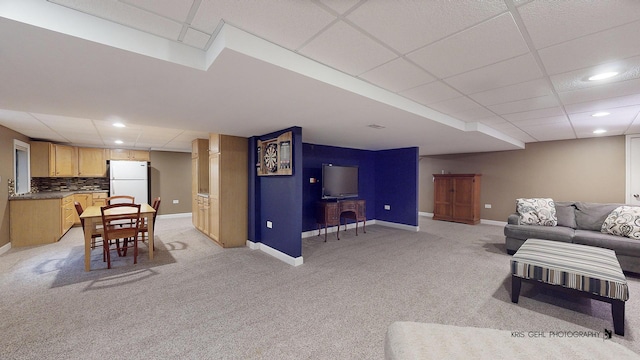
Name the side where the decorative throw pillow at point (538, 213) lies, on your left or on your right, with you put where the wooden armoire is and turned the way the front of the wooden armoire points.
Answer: on your left

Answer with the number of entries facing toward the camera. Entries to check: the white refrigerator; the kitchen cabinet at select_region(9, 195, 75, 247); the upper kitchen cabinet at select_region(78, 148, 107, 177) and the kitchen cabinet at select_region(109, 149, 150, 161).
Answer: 3

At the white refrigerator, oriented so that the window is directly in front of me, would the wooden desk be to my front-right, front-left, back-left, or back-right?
back-left

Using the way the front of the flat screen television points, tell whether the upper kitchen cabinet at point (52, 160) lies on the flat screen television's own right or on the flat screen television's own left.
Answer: on the flat screen television's own right

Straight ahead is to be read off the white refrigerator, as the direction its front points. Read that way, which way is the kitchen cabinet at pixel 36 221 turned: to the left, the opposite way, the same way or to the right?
to the left

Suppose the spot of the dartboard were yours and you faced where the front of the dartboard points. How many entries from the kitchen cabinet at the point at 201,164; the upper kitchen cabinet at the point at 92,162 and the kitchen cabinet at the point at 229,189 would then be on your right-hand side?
3

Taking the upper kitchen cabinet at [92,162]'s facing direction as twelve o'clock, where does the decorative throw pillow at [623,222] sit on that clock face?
The decorative throw pillow is roughly at 11 o'clock from the upper kitchen cabinet.

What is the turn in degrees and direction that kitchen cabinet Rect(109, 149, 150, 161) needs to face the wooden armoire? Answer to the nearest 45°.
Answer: approximately 45° to its left

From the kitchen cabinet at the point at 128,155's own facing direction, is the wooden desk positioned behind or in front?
in front

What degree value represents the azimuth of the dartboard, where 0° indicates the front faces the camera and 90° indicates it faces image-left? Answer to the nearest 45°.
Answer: approximately 45°
